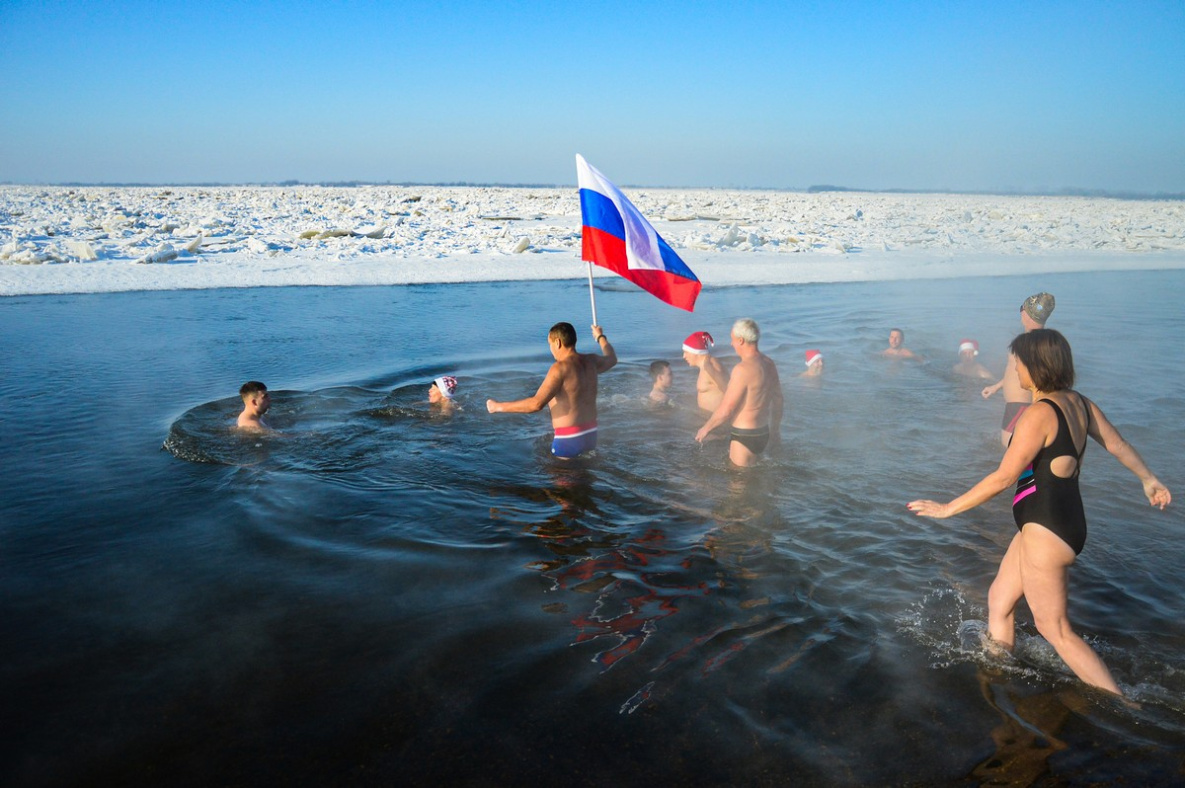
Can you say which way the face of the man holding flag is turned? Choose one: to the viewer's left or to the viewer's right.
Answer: to the viewer's left

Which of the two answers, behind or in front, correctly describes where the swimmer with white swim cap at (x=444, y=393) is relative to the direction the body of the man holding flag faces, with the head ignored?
in front

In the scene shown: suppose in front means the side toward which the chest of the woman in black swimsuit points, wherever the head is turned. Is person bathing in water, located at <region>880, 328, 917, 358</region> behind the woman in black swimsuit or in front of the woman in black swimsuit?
in front

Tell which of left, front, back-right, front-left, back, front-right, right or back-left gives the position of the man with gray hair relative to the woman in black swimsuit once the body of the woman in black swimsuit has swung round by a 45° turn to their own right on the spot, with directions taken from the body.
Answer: front-left

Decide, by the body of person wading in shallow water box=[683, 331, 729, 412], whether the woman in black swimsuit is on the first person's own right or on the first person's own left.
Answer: on the first person's own left

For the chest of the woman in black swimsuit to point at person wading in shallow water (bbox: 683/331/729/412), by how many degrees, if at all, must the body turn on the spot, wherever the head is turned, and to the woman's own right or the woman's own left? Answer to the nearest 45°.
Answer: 0° — they already face them

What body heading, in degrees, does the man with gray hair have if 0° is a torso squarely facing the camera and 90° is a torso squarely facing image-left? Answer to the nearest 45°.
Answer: approximately 135°

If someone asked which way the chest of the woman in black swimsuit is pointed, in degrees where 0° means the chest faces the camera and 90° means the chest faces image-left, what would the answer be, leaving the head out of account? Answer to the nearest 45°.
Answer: approximately 135°

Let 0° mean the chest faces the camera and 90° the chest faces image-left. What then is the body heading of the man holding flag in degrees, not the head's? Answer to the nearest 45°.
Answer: approximately 135°

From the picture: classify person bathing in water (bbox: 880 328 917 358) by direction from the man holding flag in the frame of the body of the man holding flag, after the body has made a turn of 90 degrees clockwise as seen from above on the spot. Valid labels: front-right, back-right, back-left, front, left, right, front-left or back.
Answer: front

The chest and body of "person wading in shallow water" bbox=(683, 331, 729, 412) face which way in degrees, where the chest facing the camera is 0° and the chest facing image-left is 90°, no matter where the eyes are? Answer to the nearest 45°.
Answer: approximately 90°
